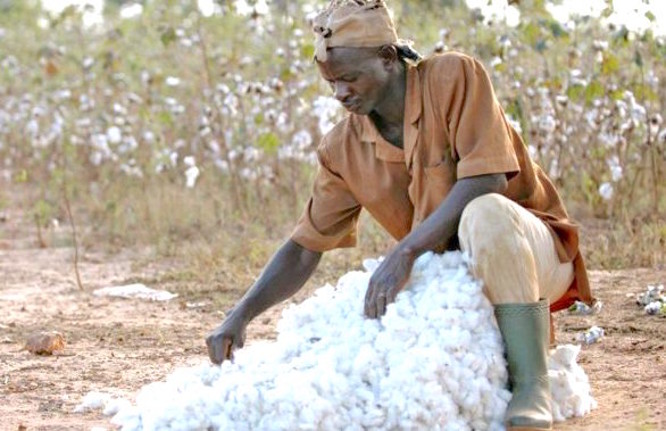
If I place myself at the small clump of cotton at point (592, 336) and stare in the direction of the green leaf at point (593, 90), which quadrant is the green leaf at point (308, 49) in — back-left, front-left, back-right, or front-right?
front-left

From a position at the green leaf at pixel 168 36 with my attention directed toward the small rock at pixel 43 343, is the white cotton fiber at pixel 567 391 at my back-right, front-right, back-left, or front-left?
front-left

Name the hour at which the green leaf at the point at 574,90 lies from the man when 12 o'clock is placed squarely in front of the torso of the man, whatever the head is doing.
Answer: The green leaf is roughly at 5 o'clock from the man.

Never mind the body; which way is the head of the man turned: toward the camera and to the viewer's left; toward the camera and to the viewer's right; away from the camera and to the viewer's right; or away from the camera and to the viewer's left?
toward the camera and to the viewer's left

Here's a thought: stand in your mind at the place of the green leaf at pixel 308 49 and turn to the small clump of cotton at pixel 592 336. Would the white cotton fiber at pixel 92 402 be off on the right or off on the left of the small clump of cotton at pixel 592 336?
right

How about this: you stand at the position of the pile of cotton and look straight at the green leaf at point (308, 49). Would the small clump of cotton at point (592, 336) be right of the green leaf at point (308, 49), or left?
right

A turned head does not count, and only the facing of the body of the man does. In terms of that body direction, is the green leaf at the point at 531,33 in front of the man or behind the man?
behind

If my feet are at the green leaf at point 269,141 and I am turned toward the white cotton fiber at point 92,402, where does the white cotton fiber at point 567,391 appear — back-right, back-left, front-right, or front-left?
front-left

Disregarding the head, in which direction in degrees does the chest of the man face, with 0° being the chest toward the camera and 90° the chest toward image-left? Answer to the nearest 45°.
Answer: approximately 45°

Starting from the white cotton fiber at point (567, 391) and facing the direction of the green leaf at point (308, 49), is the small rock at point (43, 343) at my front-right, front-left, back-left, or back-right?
front-left
